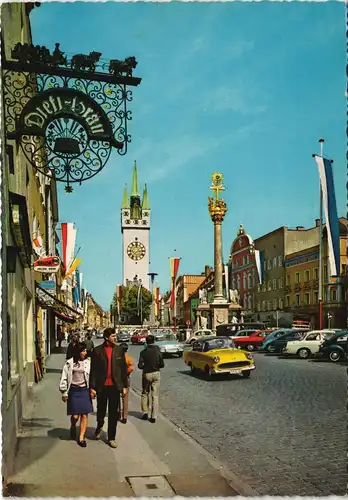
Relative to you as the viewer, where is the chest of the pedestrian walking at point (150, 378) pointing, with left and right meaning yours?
facing away from the viewer

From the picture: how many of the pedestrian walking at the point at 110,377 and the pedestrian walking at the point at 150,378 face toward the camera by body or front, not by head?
1

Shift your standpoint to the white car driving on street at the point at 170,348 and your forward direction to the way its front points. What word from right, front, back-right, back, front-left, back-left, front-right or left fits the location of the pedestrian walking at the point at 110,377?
front-right

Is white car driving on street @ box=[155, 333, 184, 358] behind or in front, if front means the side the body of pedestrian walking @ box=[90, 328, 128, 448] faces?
behind

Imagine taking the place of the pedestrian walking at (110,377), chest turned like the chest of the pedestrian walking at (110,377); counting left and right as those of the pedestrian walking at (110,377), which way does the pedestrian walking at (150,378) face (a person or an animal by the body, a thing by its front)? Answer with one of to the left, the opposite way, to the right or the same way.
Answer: the opposite way

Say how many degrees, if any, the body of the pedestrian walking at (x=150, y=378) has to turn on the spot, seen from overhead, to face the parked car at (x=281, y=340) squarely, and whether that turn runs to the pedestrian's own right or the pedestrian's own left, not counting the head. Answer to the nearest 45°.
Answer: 0° — they already face it

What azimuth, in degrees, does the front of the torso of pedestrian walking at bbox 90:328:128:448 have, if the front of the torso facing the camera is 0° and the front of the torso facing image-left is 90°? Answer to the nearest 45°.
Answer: approximately 0°

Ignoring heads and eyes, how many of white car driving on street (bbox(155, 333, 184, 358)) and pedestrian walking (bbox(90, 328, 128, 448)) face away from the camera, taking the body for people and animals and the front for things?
0

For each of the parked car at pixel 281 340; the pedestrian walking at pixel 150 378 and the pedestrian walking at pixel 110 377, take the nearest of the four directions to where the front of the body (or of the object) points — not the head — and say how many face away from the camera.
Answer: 1

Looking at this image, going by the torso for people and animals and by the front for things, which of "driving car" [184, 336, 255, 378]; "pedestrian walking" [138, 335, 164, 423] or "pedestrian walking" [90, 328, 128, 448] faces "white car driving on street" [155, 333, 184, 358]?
"pedestrian walking" [138, 335, 164, 423]

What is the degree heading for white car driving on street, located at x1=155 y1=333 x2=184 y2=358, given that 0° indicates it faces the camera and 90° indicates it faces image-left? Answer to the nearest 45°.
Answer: approximately 315°
